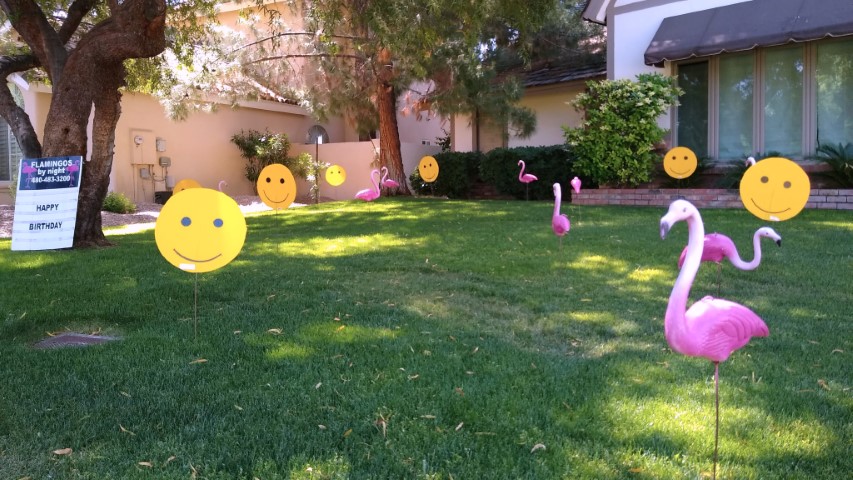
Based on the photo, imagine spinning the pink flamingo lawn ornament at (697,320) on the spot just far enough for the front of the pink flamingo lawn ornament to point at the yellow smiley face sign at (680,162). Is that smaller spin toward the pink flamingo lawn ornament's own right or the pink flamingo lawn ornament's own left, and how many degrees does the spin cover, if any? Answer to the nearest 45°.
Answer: approximately 90° to the pink flamingo lawn ornament's own right

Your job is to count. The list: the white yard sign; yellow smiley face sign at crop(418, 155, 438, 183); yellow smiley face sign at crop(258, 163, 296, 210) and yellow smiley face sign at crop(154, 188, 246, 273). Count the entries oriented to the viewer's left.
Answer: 0

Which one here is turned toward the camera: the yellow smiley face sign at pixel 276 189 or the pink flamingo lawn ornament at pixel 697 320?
the yellow smiley face sign

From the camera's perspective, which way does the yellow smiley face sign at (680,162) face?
toward the camera

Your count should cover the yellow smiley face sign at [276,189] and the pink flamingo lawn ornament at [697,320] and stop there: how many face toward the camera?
1

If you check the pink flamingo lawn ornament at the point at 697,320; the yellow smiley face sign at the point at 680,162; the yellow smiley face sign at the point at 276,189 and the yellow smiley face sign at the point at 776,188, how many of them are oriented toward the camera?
3

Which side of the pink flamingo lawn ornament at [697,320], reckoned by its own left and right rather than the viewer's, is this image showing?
left

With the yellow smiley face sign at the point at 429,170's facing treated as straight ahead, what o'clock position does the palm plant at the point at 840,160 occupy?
The palm plant is roughly at 10 o'clock from the yellow smiley face sign.

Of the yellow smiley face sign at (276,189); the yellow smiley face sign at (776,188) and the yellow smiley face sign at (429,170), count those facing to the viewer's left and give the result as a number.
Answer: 0

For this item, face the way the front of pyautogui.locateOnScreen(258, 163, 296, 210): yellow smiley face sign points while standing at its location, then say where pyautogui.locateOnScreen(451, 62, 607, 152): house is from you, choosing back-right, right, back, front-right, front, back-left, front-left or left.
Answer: back-left

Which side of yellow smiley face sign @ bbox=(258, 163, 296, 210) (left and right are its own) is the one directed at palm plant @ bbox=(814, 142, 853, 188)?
left

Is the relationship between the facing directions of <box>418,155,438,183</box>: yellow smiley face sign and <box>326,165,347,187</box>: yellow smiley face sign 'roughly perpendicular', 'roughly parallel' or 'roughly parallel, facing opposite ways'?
roughly parallel

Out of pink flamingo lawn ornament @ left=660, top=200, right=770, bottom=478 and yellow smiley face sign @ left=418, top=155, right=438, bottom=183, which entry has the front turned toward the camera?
the yellow smiley face sign

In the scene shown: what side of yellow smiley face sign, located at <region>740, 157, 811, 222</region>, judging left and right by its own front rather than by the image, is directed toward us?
front

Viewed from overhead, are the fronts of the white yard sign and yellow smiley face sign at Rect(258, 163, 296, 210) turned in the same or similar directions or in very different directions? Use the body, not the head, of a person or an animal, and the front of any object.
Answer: same or similar directions

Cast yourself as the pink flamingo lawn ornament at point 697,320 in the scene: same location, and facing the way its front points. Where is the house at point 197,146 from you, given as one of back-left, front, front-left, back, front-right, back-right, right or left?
front-right
